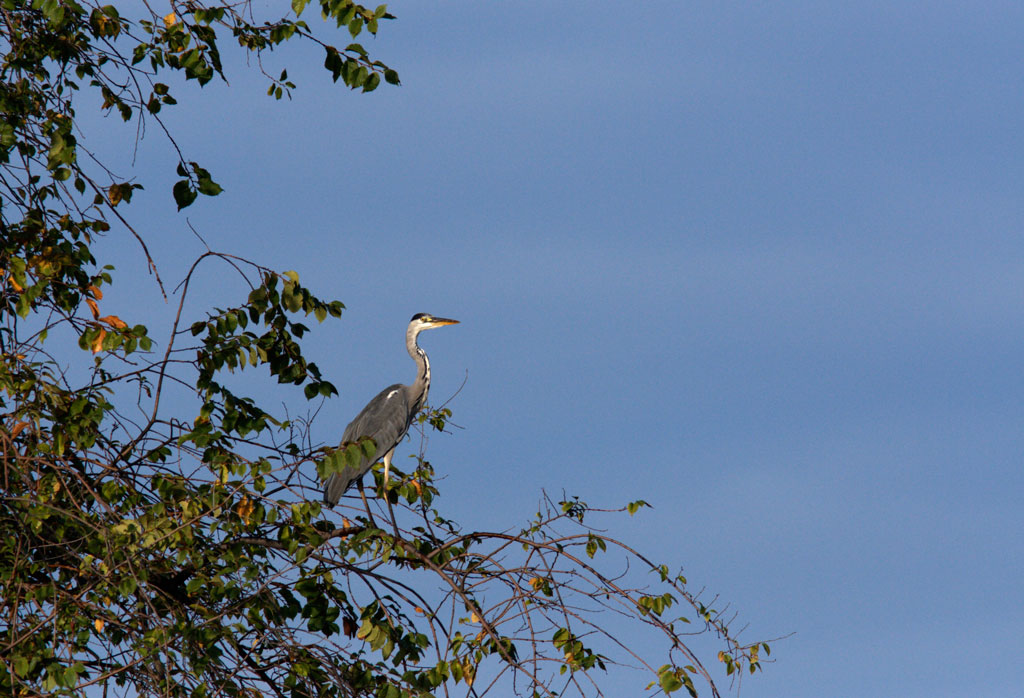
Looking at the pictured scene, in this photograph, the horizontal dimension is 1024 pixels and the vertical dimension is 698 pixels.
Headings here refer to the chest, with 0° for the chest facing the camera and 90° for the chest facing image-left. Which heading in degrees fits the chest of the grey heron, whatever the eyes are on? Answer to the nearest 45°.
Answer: approximately 270°
